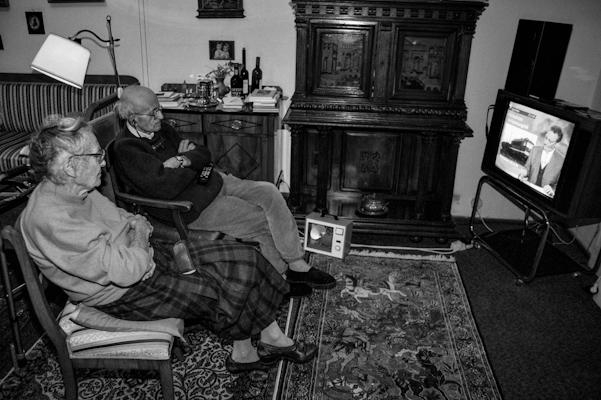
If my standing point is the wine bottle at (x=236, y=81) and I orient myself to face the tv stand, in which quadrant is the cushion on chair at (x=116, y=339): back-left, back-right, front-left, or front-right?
front-right

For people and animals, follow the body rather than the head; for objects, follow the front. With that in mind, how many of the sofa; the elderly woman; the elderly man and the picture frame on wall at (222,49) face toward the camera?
2

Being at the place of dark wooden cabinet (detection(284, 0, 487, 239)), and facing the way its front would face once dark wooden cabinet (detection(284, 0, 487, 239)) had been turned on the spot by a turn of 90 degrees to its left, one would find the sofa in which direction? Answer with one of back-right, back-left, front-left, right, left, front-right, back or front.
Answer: back

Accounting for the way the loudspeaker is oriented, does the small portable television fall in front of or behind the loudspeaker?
in front

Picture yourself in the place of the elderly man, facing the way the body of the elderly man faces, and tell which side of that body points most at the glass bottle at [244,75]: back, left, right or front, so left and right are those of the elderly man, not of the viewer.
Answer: left

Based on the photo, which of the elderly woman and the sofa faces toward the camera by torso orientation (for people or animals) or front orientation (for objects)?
the sofa

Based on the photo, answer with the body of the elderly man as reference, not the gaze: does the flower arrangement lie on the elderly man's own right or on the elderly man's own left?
on the elderly man's own left

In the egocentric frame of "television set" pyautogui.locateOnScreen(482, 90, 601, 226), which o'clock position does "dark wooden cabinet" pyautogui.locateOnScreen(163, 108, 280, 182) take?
The dark wooden cabinet is roughly at 1 o'clock from the television set.

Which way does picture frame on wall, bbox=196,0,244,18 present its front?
toward the camera

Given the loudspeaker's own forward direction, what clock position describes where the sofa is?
The sofa is roughly at 1 o'clock from the loudspeaker.

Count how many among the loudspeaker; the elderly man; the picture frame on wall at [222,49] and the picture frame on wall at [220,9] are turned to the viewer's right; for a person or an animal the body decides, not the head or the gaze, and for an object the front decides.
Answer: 1

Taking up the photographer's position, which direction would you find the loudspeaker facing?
facing the viewer and to the left of the viewer

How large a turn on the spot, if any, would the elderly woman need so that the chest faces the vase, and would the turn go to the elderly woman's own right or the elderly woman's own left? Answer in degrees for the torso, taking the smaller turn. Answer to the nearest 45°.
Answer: approximately 90° to the elderly woman's own left

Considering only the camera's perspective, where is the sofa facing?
facing the viewer

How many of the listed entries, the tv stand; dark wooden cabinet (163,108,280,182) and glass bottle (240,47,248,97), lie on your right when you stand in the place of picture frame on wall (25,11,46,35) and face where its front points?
0

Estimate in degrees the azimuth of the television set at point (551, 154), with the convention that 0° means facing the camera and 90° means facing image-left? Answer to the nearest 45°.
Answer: approximately 45°

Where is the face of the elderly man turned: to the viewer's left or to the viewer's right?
to the viewer's right

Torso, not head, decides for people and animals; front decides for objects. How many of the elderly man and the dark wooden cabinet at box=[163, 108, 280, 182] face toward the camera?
1

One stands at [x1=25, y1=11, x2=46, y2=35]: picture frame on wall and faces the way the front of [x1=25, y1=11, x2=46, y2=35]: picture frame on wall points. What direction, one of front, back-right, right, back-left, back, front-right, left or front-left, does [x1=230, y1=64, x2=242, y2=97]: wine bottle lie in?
front-left

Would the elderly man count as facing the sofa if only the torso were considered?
no
